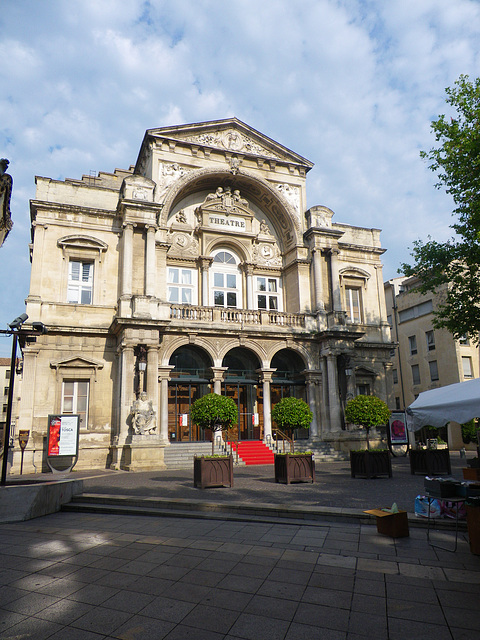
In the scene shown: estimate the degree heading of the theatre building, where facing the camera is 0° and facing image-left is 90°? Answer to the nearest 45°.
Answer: approximately 315°

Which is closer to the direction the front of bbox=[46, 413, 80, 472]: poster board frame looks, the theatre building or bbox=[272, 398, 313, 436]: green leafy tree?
the green leafy tree

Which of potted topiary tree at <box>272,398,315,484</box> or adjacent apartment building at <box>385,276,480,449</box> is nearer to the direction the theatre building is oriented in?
the potted topiary tree

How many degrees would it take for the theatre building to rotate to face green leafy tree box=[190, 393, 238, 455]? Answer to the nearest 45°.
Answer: approximately 45° to its right
